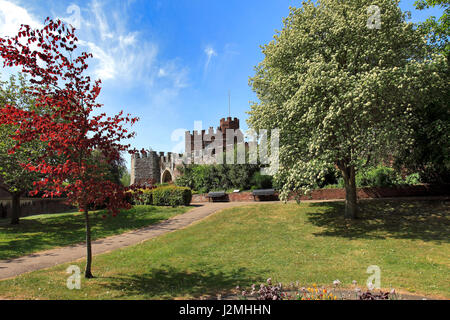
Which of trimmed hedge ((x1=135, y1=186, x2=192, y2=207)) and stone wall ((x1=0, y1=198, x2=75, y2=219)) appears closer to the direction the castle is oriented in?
the trimmed hedge

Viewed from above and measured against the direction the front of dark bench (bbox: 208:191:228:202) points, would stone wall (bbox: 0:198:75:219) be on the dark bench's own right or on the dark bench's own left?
on the dark bench's own right

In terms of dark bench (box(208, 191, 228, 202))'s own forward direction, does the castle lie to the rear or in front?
to the rear

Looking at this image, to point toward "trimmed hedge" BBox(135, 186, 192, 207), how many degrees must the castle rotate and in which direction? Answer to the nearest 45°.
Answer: approximately 45° to its right

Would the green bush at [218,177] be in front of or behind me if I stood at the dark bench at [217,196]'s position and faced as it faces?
behind

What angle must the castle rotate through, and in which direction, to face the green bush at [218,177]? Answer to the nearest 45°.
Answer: approximately 45° to its left

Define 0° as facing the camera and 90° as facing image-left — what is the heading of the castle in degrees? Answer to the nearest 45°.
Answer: approximately 315°

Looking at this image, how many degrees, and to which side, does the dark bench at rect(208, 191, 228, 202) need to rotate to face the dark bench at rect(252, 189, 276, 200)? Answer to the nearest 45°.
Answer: approximately 45° to its left

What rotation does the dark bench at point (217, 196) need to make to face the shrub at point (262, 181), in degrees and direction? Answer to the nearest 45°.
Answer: approximately 135° to its left
